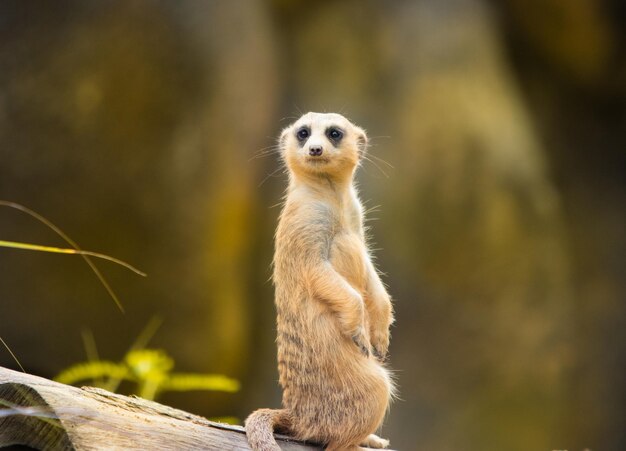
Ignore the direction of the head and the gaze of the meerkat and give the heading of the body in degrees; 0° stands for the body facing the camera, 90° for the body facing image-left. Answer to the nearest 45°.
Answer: approximately 315°
